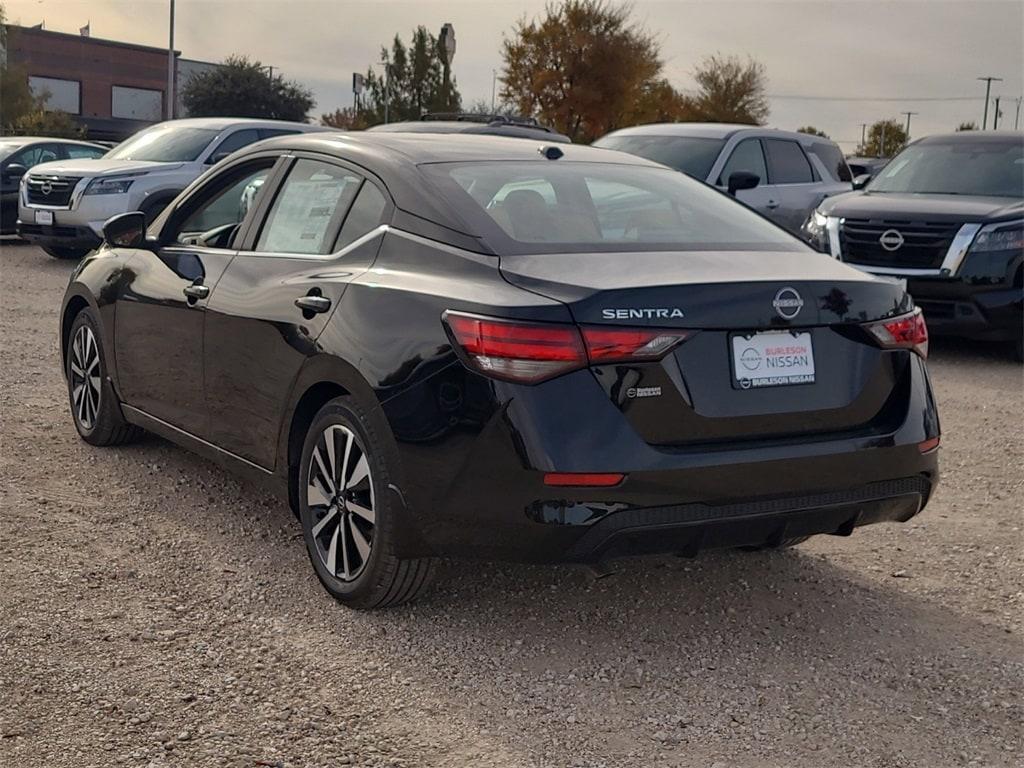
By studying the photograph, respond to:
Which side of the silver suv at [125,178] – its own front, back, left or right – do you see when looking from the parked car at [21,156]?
right

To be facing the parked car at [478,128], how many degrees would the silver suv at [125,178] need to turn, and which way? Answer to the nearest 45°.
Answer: approximately 90° to its left

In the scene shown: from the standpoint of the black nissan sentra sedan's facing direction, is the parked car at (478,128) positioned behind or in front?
in front

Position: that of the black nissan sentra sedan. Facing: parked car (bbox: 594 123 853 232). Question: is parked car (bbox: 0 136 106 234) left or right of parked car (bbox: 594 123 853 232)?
left

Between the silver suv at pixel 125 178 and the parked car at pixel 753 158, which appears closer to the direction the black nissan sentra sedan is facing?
the silver suv

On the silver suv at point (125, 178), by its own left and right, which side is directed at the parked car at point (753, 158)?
left

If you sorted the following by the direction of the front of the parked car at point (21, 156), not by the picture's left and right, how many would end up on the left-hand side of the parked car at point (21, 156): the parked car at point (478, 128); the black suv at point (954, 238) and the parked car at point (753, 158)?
3

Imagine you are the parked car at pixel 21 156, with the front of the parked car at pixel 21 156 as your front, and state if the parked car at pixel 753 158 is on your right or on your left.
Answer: on your left

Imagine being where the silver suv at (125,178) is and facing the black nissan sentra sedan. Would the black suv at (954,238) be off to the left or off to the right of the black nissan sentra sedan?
left

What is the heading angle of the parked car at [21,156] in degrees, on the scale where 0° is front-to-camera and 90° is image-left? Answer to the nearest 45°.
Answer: approximately 45°
